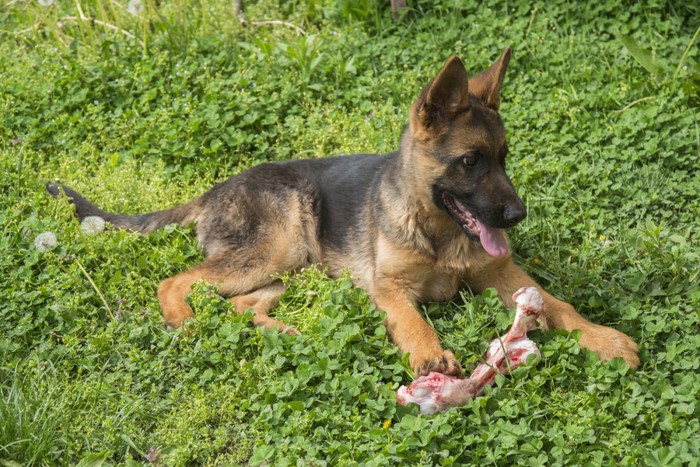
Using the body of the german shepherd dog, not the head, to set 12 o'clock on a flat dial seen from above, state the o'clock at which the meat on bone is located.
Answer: The meat on bone is roughly at 1 o'clock from the german shepherd dog.

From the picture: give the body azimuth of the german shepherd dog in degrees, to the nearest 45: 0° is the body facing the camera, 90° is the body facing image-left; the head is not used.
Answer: approximately 315°
